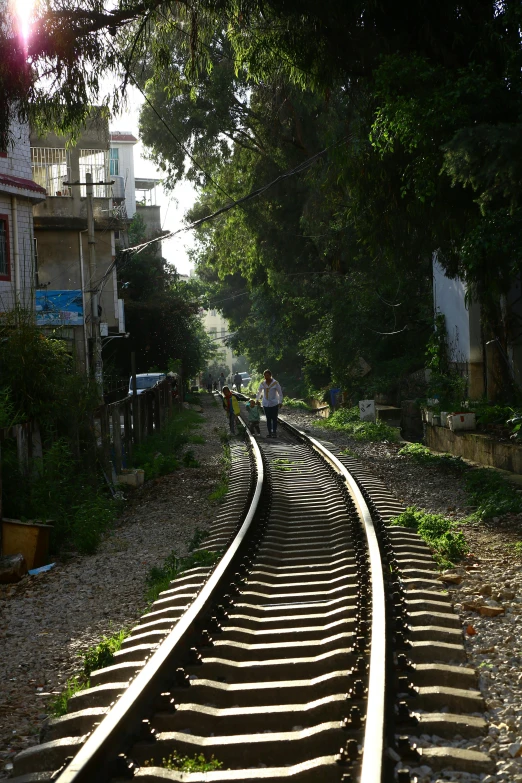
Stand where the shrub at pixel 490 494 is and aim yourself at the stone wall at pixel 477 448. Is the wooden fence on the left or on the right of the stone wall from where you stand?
left

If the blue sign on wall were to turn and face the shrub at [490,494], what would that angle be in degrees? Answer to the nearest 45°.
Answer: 0° — it already faces it

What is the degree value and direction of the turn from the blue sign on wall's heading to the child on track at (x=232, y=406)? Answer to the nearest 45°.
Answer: approximately 45° to its left
